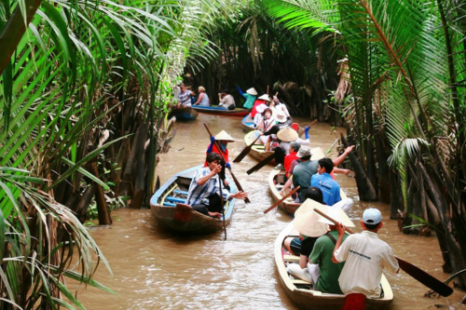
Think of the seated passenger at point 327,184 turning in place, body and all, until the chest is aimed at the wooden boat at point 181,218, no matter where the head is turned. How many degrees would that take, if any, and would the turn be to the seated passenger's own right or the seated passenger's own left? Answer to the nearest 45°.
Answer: approximately 45° to the seated passenger's own left

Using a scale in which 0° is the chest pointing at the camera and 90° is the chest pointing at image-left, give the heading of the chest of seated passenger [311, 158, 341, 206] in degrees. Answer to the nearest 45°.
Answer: approximately 135°

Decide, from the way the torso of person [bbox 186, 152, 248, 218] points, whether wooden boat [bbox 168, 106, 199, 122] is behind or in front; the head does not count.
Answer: behind

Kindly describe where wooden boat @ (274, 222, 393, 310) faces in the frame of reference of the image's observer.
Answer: facing away from the viewer and to the left of the viewer

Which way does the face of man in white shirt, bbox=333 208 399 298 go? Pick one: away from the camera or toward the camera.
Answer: away from the camera

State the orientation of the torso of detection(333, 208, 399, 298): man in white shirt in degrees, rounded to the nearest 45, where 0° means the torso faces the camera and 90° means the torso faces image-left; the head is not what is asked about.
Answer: approximately 180°

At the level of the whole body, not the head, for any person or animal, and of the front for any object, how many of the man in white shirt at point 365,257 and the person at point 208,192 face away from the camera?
1

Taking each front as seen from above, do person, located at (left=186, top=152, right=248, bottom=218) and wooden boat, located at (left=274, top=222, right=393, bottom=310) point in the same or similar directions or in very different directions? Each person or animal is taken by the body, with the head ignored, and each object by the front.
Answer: very different directions

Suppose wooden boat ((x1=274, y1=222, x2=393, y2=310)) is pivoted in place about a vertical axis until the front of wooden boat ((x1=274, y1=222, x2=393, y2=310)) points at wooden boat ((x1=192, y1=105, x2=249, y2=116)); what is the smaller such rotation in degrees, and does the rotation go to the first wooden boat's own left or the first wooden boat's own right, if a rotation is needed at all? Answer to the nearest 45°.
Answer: approximately 45° to the first wooden boat's own right

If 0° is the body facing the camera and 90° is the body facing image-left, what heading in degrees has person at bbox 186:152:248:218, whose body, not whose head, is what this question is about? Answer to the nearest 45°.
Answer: approximately 315°

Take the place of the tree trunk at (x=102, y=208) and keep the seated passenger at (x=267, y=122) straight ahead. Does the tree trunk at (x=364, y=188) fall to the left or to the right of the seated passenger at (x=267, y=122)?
right
